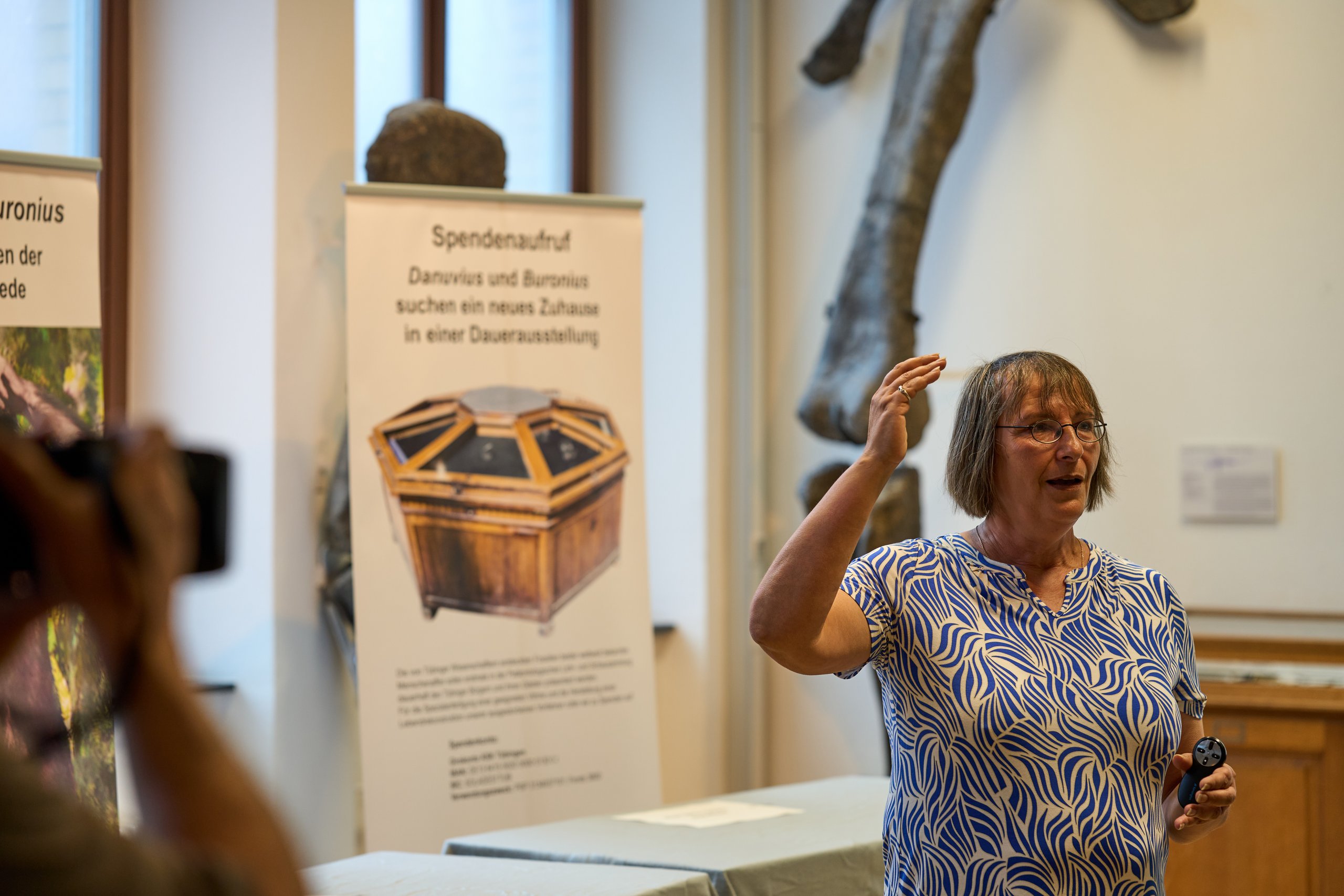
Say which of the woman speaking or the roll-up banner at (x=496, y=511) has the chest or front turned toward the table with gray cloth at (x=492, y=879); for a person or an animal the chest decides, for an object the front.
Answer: the roll-up banner

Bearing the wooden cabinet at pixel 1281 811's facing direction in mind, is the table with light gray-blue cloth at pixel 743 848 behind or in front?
in front

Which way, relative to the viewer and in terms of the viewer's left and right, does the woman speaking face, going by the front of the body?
facing the viewer and to the right of the viewer

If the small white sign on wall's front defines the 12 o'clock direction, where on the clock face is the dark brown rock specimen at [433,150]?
The dark brown rock specimen is roughly at 2 o'clock from the small white sign on wall.

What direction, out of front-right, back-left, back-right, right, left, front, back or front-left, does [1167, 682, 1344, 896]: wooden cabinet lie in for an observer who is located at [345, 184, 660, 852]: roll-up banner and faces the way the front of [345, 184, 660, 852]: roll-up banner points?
left

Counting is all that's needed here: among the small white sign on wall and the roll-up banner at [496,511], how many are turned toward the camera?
2

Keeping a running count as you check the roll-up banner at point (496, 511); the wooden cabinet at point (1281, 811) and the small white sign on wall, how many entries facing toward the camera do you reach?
3

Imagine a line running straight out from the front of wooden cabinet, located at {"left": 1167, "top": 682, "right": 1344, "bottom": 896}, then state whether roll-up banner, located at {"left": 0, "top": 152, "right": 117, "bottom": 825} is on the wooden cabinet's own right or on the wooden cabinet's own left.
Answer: on the wooden cabinet's own right

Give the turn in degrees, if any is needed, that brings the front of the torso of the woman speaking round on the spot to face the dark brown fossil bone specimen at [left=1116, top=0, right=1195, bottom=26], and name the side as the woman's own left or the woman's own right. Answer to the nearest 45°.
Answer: approximately 135° to the woman's own left

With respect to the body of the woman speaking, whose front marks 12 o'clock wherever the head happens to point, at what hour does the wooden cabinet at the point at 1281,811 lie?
The wooden cabinet is roughly at 8 o'clock from the woman speaking.

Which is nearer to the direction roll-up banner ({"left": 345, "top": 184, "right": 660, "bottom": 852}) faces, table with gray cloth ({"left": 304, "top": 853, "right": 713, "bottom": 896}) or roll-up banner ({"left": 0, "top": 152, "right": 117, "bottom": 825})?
the table with gray cloth

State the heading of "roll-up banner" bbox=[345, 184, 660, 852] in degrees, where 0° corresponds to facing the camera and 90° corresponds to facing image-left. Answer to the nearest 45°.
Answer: approximately 0°

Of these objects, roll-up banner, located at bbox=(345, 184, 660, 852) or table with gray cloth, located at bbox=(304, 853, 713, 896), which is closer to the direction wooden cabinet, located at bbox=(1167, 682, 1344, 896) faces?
the table with gray cloth

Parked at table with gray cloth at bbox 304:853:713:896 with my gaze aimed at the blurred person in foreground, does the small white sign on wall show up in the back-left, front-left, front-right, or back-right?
back-left
